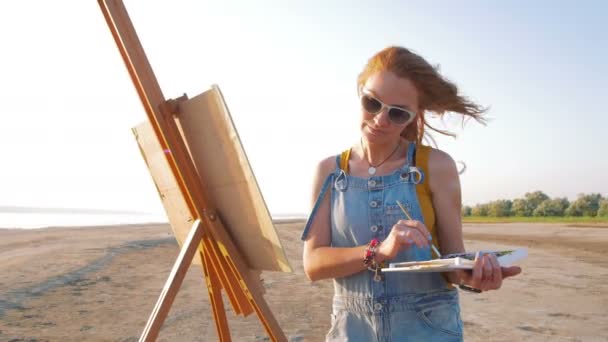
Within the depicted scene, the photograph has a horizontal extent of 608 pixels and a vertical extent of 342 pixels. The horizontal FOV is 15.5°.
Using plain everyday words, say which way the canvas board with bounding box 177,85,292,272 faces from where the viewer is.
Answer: facing away from the viewer and to the right of the viewer

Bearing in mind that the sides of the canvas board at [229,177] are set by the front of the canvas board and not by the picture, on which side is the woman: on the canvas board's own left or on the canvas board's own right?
on the canvas board's own right
